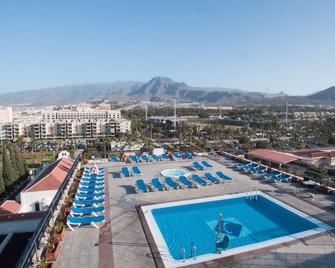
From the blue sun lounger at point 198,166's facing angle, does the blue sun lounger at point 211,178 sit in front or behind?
in front

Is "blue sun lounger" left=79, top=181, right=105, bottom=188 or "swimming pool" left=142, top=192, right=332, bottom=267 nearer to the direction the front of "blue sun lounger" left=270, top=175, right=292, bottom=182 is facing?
the blue sun lounger

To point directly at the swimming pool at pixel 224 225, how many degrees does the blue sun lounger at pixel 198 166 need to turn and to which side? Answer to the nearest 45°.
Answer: approximately 45° to its right

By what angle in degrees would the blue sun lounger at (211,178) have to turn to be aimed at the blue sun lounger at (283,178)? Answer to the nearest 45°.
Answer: approximately 45° to its left

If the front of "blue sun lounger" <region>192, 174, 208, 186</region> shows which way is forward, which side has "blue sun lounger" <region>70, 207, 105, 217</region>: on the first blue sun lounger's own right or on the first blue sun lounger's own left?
on the first blue sun lounger's own right

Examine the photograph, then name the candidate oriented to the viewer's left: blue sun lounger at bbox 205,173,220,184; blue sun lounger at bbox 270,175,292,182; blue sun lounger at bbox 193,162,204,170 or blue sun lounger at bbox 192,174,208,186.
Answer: blue sun lounger at bbox 270,175,292,182

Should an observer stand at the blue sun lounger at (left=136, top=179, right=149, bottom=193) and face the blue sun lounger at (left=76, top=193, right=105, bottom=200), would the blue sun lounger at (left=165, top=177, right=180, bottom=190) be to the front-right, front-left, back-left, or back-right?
back-left

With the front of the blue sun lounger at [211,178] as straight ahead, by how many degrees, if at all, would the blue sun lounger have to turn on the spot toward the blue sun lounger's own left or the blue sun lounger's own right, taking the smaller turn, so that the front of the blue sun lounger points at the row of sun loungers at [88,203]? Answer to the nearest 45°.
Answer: approximately 90° to the blue sun lounger's own right

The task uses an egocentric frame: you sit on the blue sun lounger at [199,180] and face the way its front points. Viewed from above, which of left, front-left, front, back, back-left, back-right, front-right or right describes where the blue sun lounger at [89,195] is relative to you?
right

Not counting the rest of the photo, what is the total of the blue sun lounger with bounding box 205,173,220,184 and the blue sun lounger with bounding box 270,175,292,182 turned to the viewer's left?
1

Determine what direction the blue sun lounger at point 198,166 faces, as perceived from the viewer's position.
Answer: facing the viewer and to the right of the viewer

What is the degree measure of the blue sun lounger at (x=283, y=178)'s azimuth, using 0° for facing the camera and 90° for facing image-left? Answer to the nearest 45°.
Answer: approximately 90°

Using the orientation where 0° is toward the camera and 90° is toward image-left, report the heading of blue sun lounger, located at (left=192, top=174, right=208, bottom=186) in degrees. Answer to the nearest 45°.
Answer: approximately 315°
